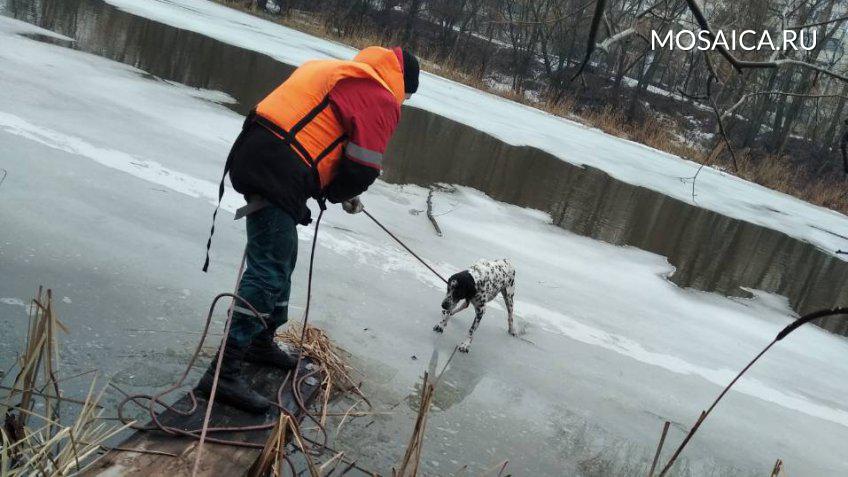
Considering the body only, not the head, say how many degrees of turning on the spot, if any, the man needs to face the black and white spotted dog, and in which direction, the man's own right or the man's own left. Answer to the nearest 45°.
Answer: approximately 45° to the man's own left

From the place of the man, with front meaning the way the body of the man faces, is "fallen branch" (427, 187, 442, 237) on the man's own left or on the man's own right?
on the man's own left

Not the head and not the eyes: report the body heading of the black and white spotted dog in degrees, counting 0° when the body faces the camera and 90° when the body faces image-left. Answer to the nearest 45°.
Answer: approximately 45°

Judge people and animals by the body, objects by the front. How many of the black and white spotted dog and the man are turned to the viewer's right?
1

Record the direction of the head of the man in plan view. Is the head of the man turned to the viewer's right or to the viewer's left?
to the viewer's right

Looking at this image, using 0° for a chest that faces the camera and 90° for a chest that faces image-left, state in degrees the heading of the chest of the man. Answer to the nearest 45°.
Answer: approximately 270°

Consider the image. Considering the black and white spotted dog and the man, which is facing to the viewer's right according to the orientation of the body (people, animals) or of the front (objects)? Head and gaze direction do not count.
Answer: the man

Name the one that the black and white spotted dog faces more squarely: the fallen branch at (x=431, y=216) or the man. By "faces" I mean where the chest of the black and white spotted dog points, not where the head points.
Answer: the man

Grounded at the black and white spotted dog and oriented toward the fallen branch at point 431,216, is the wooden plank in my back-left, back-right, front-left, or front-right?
back-left
